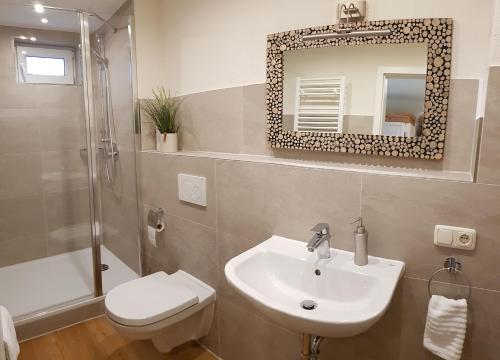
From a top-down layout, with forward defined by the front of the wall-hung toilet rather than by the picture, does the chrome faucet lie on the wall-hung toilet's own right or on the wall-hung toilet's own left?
on the wall-hung toilet's own left

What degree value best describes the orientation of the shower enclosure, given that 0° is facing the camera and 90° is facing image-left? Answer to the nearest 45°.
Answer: approximately 315°

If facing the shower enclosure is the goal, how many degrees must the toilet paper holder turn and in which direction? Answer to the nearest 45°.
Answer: approximately 90° to its right

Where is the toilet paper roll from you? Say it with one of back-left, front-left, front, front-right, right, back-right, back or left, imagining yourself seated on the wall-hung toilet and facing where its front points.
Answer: back-right

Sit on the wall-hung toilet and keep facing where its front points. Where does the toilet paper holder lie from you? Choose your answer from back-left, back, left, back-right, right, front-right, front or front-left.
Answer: back-right

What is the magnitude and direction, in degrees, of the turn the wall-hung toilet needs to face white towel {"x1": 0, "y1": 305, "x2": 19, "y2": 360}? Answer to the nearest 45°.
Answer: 0° — it already faces it

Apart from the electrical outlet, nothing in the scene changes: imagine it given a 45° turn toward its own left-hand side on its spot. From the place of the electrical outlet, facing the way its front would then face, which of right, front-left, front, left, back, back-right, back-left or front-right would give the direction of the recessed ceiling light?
back-right

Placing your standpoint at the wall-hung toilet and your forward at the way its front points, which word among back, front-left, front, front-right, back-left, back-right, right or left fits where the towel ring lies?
left

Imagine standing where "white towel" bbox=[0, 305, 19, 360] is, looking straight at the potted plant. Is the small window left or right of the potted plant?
left

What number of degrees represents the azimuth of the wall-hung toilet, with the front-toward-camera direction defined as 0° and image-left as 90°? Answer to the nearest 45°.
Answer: approximately 45°
